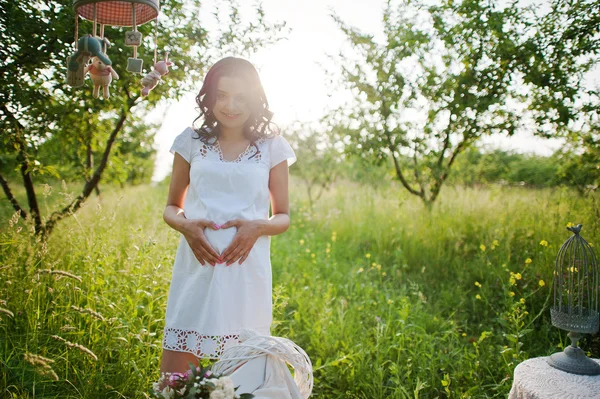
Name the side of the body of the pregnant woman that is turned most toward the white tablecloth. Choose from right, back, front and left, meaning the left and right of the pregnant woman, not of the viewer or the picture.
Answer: left

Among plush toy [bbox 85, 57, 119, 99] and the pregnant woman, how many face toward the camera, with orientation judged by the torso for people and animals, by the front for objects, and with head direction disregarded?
2

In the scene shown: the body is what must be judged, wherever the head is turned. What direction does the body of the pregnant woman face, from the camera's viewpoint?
toward the camera

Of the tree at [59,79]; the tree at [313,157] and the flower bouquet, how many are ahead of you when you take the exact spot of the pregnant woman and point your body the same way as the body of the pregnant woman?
1

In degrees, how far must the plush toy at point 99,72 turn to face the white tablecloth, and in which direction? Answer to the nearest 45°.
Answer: approximately 90° to its left

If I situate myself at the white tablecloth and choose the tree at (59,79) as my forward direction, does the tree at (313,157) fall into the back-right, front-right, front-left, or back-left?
front-right

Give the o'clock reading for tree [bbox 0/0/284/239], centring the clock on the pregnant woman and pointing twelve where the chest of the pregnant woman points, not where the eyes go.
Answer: The tree is roughly at 5 o'clock from the pregnant woman.

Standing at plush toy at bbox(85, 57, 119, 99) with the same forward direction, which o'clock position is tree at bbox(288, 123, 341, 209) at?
The tree is roughly at 7 o'clock from the plush toy.

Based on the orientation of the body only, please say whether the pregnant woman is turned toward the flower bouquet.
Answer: yes

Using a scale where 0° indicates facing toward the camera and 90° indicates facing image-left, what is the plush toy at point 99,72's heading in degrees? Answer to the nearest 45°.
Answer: approximately 0°
